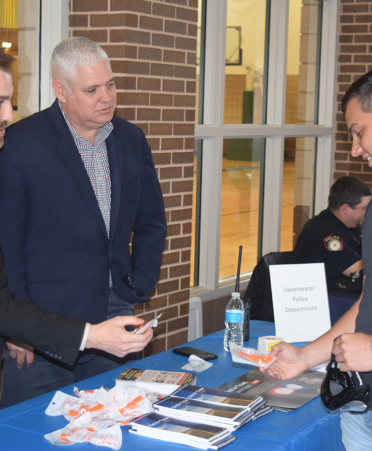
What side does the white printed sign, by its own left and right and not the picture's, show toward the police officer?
back

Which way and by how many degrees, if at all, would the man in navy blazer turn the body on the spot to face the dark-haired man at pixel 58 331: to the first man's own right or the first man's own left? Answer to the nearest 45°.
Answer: approximately 45° to the first man's own right

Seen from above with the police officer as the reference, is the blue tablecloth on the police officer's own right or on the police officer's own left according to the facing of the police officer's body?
on the police officer's own right

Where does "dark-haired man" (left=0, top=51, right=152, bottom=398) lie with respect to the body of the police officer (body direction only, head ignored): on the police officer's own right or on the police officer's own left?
on the police officer's own right

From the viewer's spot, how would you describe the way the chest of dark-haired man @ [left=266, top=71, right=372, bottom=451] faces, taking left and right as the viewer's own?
facing to the left of the viewer

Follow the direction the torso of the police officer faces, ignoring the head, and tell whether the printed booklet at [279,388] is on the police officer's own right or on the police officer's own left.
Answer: on the police officer's own right

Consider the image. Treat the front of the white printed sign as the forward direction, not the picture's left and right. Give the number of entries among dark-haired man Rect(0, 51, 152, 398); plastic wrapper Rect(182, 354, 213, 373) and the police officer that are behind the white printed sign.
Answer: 1
